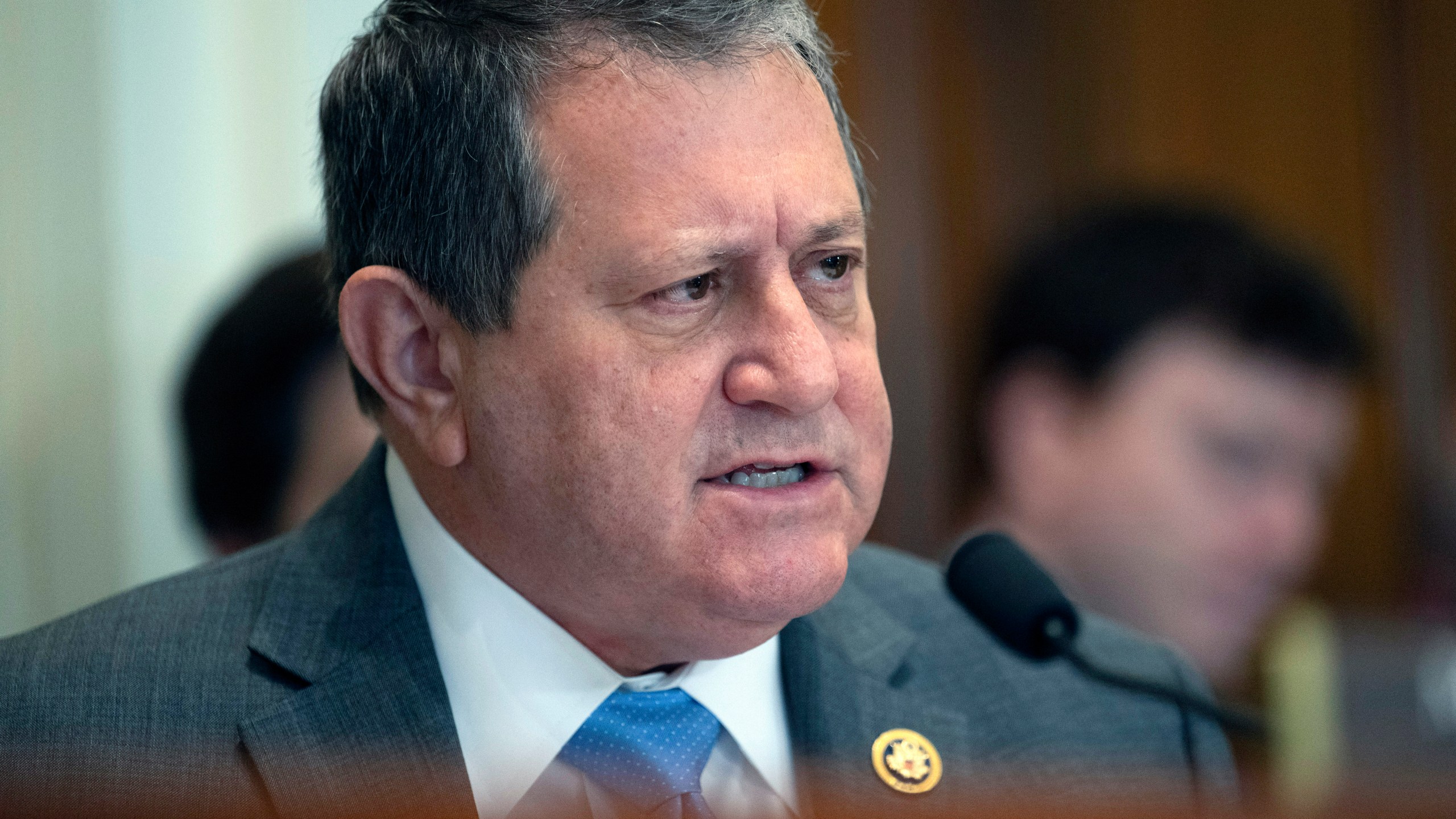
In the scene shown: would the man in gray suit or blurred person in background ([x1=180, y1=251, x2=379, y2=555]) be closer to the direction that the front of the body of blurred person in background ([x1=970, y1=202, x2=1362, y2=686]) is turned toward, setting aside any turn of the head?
the man in gray suit

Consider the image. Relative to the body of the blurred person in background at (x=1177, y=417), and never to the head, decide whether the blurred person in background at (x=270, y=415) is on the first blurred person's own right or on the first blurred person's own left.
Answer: on the first blurred person's own right

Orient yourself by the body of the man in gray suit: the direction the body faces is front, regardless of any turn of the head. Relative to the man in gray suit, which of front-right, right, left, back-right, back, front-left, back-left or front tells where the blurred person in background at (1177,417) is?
left

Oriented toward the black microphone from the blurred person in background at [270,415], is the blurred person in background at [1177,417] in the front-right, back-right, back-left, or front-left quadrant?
front-left

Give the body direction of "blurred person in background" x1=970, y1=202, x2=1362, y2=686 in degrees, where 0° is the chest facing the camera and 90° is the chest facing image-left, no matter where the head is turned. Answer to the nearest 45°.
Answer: approximately 315°

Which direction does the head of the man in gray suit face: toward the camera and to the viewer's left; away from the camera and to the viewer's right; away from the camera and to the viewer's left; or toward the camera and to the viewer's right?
toward the camera and to the viewer's right

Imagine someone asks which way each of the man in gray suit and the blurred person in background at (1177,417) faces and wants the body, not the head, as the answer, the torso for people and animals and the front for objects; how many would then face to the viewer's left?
0

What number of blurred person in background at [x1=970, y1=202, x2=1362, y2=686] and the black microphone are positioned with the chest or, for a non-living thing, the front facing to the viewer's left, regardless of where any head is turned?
1

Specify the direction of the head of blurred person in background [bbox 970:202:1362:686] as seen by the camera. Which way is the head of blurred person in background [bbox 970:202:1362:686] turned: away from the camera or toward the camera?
toward the camera

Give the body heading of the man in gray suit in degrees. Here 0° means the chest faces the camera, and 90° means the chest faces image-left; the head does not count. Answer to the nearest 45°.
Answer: approximately 315°

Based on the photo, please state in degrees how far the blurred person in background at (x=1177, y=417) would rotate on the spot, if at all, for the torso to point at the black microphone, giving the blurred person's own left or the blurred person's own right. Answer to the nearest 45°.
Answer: approximately 45° to the blurred person's own right

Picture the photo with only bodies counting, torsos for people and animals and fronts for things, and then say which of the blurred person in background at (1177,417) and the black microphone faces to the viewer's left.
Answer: the black microphone

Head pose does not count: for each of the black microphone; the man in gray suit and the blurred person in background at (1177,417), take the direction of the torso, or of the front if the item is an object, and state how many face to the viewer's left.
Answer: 1

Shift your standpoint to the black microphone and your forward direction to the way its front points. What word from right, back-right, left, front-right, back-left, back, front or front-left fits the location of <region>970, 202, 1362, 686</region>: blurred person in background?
right

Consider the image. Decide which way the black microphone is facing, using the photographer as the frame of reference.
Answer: facing to the left of the viewer

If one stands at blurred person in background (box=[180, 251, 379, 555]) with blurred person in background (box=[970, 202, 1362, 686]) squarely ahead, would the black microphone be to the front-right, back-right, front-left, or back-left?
front-right

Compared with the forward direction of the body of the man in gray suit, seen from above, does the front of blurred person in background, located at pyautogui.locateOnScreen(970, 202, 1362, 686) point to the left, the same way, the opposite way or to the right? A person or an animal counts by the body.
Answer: the same way
